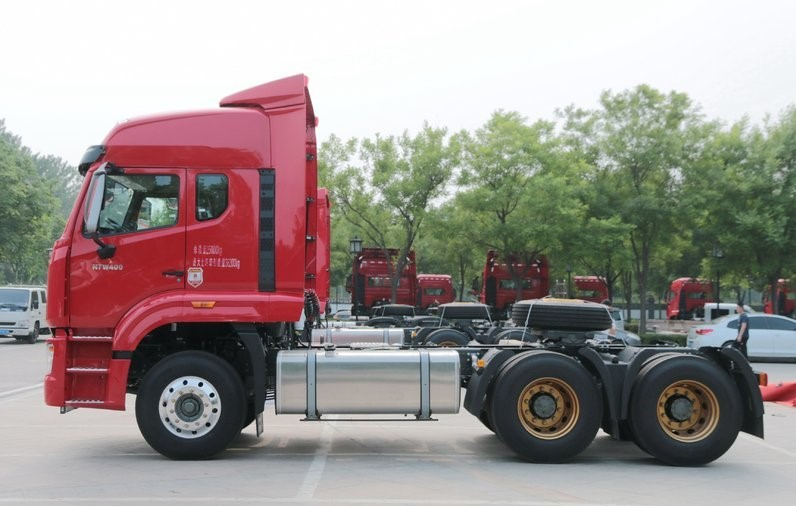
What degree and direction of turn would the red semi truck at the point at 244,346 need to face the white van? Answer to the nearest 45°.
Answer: approximately 45° to its right

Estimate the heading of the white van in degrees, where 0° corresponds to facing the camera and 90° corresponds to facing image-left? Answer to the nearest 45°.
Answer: approximately 45°

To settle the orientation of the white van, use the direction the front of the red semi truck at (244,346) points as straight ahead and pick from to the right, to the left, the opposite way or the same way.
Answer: to the left

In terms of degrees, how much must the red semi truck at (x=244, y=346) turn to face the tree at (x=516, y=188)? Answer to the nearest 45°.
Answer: approximately 90° to its right

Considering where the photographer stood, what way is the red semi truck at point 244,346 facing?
facing to the left of the viewer

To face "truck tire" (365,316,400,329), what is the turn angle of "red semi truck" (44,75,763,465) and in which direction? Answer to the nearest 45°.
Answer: approximately 90° to its right

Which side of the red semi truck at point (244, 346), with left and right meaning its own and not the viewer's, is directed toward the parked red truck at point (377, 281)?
right

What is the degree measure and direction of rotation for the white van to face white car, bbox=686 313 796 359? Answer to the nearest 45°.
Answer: approximately 90° to its left

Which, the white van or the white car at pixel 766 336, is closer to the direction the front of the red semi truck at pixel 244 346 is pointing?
the white van

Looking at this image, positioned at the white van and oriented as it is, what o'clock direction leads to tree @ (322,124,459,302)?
The tree is roughly at 7 o'clock from the white van.

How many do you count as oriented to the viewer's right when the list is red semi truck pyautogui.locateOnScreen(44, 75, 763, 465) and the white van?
0

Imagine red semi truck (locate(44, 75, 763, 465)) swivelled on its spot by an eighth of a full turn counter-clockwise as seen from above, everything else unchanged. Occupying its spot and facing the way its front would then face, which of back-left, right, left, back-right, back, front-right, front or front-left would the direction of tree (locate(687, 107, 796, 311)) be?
back

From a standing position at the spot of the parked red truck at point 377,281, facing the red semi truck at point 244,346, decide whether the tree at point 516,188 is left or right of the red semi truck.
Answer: left
